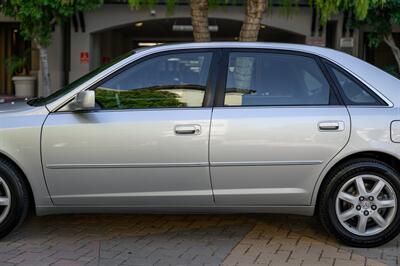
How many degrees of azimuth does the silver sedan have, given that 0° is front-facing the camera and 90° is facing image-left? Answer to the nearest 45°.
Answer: approximately 90°

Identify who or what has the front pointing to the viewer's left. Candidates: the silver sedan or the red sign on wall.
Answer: the silver sedan

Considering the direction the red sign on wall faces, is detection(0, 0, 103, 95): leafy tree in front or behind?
in front

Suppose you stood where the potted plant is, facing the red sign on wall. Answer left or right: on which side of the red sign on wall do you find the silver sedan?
right

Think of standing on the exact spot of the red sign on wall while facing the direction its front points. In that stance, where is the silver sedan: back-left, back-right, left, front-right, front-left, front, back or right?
front

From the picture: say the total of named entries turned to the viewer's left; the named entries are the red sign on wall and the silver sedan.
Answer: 1

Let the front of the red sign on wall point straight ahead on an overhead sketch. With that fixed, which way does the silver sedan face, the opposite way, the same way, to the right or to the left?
to the right

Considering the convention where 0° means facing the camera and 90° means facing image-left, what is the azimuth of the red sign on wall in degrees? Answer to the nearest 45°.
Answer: approximately 0°

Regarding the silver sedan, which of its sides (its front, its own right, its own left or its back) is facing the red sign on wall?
right

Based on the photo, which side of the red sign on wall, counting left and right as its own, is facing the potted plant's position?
right

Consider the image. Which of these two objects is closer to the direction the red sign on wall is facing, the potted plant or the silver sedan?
the silver sedan
